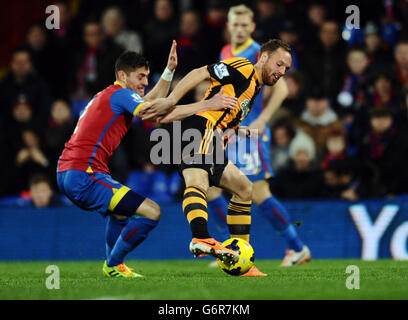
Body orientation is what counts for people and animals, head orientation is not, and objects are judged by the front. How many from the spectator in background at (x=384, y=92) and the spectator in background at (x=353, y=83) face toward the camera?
2

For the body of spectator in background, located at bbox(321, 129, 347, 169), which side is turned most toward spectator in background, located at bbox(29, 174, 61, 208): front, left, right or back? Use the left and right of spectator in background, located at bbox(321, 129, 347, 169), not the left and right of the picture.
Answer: right

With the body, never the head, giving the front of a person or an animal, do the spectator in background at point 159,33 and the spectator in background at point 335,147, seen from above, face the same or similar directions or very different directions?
same or similar directions

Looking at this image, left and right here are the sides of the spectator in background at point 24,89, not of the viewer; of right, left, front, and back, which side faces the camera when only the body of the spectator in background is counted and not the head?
front

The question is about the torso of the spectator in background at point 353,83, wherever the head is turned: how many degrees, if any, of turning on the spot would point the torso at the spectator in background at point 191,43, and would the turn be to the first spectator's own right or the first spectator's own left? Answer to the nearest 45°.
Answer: approximately 90° to the first spectator's own right

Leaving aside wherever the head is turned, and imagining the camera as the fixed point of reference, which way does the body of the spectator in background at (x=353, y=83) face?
toward the camera

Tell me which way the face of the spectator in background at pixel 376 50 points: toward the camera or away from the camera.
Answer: toward the camera

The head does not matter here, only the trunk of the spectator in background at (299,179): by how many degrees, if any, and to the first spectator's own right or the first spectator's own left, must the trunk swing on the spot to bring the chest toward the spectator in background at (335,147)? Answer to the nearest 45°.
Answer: approximately 90° to the first spectator's own left

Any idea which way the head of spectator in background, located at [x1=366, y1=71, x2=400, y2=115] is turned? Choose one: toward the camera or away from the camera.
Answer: toward the camera

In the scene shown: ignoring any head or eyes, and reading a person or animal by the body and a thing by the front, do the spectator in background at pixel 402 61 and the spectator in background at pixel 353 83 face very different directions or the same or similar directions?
same or similar directions

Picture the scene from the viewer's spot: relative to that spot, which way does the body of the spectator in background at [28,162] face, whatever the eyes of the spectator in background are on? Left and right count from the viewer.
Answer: facing the viewer

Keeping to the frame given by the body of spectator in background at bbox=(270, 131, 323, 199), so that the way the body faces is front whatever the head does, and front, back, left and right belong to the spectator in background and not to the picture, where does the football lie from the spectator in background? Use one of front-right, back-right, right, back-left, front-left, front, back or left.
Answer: front

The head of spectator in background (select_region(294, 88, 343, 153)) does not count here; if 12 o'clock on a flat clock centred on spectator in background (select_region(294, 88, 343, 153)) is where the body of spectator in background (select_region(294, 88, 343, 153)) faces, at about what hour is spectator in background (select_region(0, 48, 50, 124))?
spectator in background (select_region(0, 48, 50, 124)) is roughly at 3 o'clock from spectator in background (select_region(294, 88, 343, 153)).

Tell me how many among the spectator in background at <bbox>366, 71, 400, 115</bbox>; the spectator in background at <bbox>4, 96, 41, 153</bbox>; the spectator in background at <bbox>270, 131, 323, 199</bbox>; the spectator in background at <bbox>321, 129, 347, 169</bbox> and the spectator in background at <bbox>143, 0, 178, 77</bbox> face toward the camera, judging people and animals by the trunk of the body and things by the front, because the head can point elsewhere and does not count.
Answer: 5

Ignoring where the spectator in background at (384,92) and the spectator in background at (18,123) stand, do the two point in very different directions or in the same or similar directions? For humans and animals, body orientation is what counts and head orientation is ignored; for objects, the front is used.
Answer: same or similar directions

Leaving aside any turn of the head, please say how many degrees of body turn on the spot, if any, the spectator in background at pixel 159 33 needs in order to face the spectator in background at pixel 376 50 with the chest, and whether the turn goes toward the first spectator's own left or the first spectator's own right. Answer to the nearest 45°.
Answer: approximately 90° to the first spectator's own left
